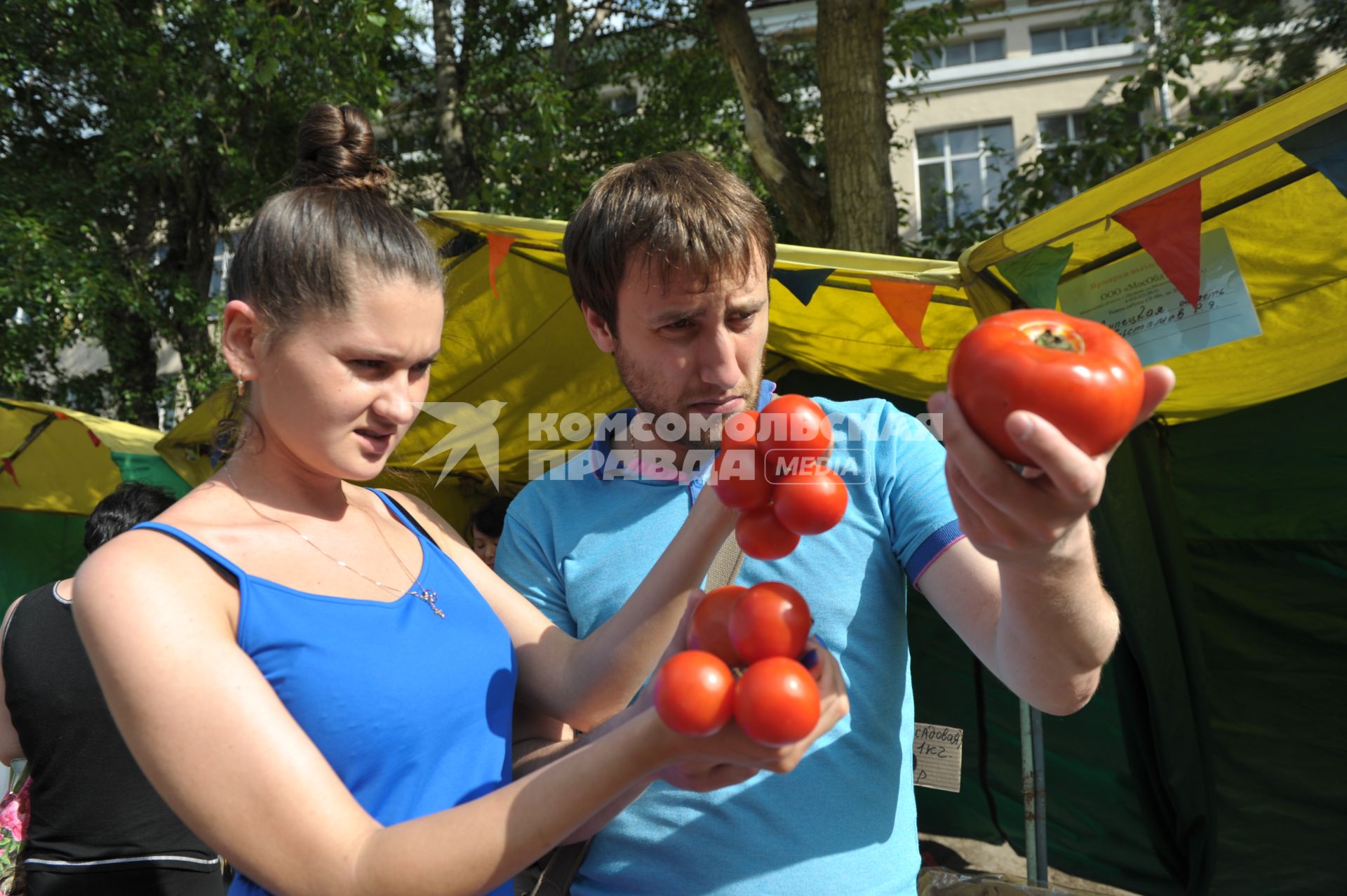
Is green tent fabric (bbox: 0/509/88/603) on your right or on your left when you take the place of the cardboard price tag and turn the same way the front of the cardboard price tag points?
on your right

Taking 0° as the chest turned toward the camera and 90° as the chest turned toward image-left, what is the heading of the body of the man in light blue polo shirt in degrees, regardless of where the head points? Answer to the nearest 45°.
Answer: approximately 0°

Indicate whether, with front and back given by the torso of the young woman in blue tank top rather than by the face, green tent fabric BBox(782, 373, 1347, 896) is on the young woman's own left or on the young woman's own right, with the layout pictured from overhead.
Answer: on the young woman's own left

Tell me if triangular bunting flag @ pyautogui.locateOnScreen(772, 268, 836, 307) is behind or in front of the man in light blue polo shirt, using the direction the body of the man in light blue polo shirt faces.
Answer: behind

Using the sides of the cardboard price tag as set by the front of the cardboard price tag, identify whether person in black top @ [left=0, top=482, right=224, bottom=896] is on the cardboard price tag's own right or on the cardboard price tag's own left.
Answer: on the cardboard price tag's own right

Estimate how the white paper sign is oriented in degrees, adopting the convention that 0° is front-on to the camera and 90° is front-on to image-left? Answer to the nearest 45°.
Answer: approximately 0°
